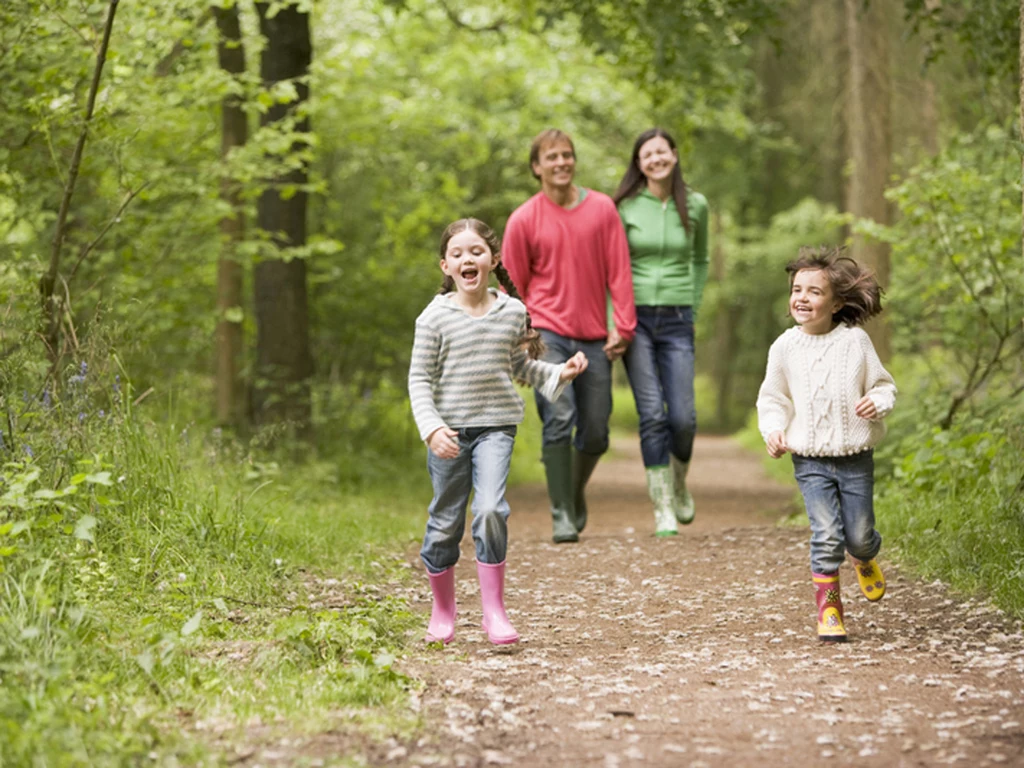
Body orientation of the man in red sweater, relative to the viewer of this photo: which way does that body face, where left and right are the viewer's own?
facing the viewer

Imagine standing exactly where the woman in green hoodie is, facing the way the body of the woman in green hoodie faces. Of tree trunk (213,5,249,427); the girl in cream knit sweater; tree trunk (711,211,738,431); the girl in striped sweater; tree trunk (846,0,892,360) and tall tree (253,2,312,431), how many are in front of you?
2

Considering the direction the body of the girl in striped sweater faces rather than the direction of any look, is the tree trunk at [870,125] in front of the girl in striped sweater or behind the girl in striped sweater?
behind

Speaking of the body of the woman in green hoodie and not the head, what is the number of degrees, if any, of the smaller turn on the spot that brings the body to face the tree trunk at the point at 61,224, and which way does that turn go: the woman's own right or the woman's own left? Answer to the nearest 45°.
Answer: approximately 90° to the woman's own right

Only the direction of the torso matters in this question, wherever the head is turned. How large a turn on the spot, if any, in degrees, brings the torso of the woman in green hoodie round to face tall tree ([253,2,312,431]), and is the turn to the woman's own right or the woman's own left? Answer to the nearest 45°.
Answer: approximately 135° to the woman's own right

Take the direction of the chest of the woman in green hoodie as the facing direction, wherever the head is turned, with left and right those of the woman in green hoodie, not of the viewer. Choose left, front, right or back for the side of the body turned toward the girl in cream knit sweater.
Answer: front

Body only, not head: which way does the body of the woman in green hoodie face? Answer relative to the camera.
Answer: toward the camera

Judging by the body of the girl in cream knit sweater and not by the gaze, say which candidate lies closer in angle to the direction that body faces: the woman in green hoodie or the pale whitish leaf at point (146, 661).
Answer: the pale whitish leaf

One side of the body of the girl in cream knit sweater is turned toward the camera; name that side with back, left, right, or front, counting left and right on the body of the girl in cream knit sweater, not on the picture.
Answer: front
